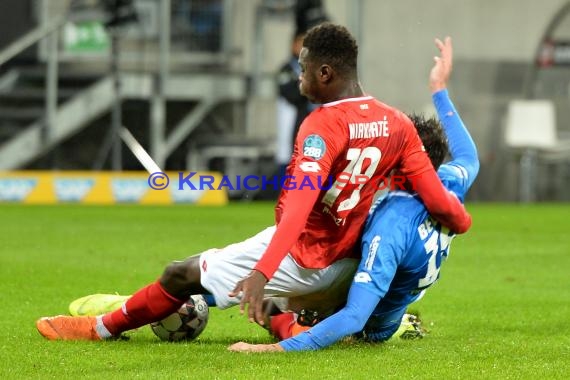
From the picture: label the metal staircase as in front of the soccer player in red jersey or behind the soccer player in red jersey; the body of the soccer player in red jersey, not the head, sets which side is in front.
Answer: in front

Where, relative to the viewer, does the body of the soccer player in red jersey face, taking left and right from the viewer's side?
facing away from the viewer and to the left of the viewer

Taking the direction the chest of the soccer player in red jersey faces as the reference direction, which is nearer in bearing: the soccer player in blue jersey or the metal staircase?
the metal staircase
